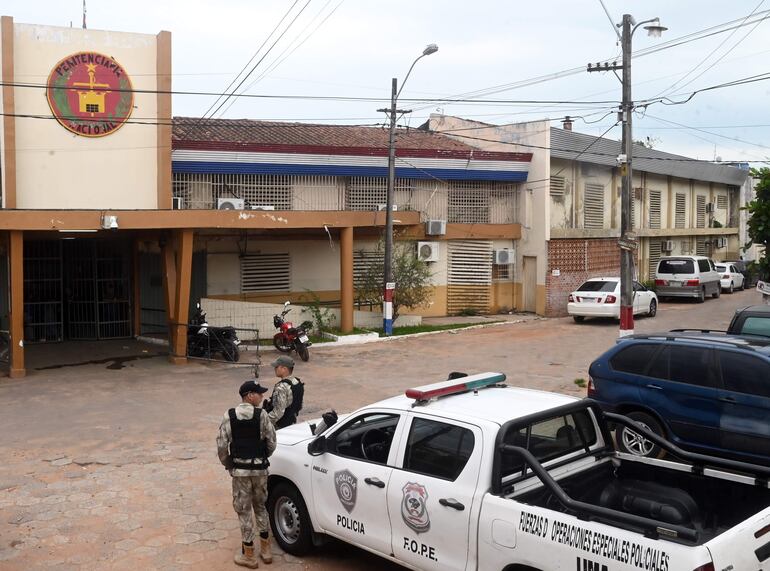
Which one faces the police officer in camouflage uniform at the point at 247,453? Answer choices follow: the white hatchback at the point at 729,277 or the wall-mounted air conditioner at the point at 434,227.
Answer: the wall-mounted air conditioner

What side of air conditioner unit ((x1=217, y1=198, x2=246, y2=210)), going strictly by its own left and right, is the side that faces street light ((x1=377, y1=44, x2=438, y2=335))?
left

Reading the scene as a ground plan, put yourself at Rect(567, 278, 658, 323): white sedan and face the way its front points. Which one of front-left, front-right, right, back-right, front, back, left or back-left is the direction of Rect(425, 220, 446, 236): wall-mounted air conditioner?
back-left

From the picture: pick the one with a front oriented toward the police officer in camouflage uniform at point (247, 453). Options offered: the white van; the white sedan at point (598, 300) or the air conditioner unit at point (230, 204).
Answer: the air conditioner unit
